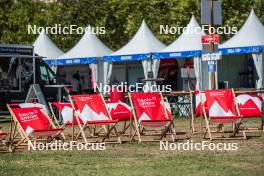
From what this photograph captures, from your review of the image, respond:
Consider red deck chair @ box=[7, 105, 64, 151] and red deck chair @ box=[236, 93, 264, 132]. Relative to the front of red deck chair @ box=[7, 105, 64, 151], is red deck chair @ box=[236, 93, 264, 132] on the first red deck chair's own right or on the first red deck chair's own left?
on the first red deck chair's own left

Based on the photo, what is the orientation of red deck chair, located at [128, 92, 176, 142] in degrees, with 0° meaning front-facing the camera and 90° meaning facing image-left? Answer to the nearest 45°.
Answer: approximately 315°

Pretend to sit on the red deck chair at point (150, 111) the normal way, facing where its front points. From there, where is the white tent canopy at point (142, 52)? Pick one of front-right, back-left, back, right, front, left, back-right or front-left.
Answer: back-left

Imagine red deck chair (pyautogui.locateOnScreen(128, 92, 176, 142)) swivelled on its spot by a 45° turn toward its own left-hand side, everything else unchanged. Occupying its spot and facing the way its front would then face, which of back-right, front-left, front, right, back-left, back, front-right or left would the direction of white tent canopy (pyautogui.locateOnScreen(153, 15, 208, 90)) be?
left

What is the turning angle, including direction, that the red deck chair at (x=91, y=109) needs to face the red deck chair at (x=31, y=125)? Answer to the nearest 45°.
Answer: approximately 90° to its right
